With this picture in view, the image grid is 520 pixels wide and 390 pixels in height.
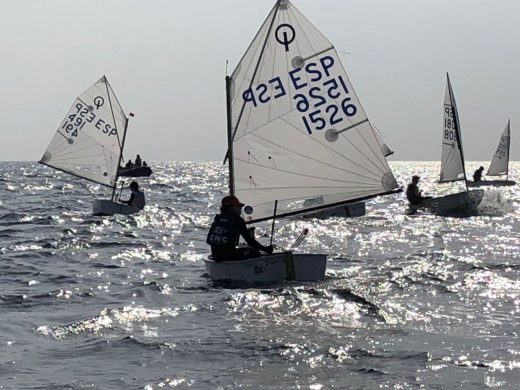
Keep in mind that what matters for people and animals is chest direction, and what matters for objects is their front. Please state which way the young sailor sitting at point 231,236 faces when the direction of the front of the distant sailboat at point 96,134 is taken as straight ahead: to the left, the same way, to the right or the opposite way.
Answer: the same way

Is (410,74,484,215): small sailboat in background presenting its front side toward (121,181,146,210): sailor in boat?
no

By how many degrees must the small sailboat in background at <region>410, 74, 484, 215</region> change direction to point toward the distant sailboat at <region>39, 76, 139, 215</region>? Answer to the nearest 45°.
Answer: approximately 135° to its right

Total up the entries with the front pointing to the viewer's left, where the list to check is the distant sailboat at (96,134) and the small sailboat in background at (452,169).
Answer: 0

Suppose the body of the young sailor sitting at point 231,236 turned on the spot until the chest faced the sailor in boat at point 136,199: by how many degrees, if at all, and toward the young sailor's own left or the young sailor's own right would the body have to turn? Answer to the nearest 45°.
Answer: approximately 45° to the young sailor's own left

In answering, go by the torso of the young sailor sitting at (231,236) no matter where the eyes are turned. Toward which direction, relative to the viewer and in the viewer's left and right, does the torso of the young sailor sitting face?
facing away from the viewer and to the right of the viewer

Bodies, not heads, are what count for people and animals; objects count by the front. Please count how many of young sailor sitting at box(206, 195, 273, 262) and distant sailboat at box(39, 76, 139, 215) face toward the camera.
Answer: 0

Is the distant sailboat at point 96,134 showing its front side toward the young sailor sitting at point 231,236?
no

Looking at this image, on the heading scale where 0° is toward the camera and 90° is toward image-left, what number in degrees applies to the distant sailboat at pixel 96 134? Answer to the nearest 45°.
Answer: approximately 225°

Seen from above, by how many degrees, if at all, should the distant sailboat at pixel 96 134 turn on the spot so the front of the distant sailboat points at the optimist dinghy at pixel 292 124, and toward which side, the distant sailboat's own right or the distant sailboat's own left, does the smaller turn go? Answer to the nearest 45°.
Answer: approximately 135° to the distant sailboat's own right

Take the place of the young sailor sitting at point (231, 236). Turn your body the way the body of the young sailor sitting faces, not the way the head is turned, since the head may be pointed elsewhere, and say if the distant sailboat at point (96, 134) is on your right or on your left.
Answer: on your left

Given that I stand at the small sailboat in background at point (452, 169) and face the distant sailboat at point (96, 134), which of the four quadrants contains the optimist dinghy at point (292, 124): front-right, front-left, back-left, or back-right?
front-left

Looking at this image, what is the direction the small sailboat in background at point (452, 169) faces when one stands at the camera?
facing the viewer and to the right of the viewer
